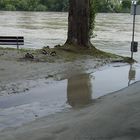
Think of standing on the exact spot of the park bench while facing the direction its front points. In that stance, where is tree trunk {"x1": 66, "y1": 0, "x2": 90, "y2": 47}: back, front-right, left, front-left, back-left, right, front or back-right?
back-right

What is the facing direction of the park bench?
away from the camera
